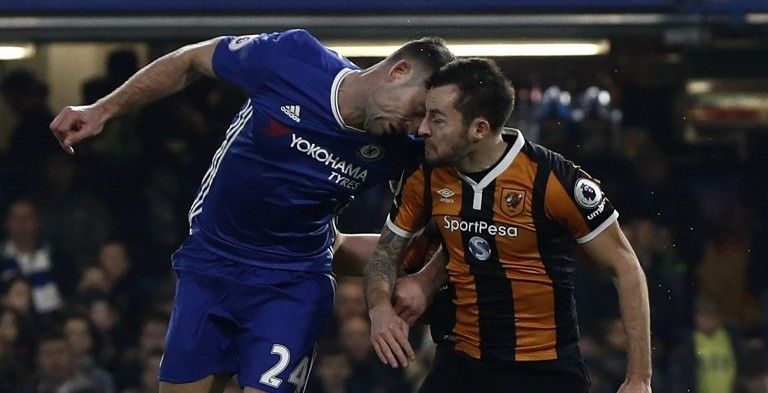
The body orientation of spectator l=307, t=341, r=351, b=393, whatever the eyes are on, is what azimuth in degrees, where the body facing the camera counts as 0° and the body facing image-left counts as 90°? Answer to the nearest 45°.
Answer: approximately 0°

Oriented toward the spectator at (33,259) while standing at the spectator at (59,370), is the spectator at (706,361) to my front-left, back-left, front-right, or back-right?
back-right

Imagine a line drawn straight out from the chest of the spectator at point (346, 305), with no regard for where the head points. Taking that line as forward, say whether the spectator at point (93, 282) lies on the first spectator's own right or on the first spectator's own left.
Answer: on the first spectator's own right

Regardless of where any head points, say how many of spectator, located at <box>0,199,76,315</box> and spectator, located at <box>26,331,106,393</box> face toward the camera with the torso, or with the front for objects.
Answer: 2

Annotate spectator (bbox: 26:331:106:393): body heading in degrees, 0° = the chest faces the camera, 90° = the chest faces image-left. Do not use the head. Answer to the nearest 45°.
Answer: approximately 0°

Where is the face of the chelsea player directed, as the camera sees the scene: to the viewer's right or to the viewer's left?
to the viewer's right

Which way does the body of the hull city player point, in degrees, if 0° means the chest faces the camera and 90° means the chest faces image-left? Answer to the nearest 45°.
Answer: approximately 45°
